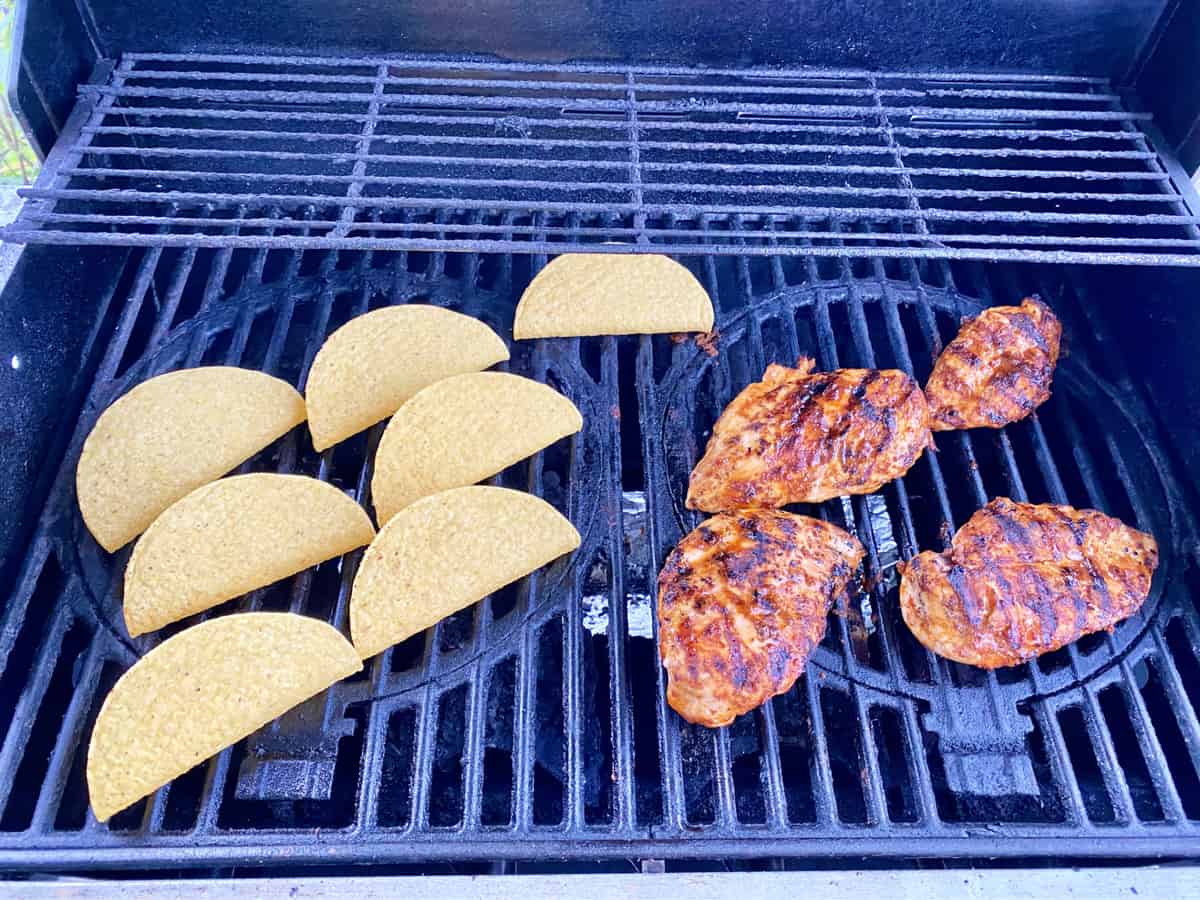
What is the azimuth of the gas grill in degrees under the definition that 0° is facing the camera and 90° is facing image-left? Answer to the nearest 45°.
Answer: approximately 0°
